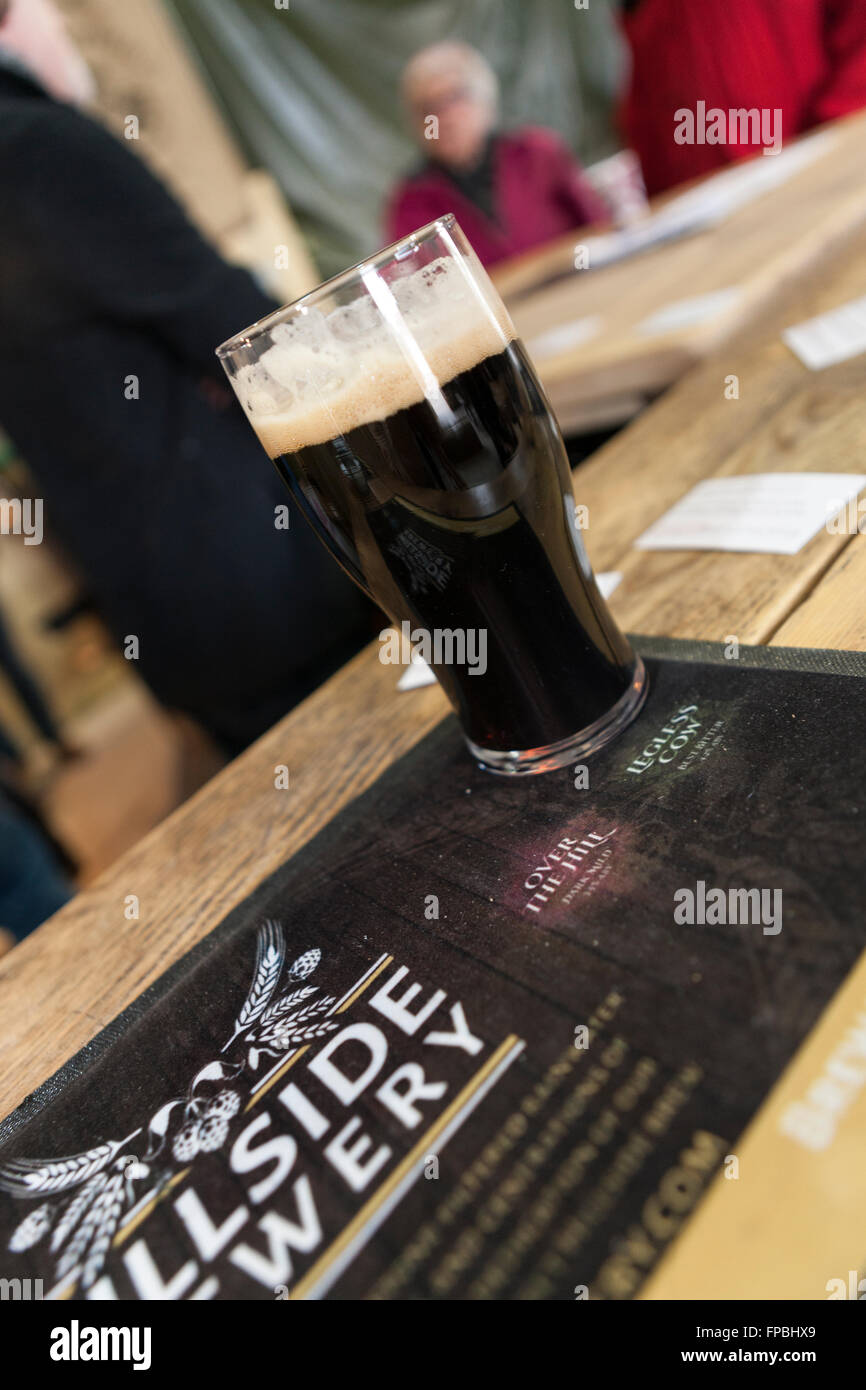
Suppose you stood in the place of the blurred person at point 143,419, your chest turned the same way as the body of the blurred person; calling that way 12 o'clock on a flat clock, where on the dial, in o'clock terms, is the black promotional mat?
The black promotional mat is roughly at 3 o'clock from the blurred person.

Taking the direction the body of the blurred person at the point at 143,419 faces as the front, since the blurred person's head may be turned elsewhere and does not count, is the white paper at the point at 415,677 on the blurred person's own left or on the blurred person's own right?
on the blurred person's own right

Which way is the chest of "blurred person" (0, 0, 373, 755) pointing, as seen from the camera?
to the viewer's right

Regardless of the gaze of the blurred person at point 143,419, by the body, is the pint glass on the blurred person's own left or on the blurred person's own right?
on the blurred person's own right
